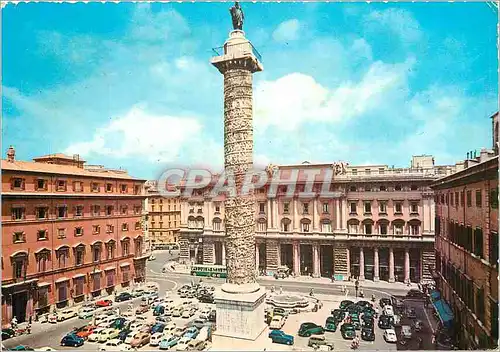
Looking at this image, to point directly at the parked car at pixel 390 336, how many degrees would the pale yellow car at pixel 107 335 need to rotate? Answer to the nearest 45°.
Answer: approximately 135° to its left

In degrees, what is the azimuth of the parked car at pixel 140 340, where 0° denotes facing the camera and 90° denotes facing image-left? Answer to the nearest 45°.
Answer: approximately 45°

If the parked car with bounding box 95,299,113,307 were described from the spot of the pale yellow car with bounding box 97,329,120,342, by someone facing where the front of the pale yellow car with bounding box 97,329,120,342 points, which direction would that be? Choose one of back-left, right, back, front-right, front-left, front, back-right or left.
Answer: back-right

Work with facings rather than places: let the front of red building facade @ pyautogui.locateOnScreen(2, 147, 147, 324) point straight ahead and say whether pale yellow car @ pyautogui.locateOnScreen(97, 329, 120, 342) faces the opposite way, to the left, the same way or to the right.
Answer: to the right

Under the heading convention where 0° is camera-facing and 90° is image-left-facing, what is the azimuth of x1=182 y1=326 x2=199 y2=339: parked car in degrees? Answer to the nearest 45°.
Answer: approximately 45°

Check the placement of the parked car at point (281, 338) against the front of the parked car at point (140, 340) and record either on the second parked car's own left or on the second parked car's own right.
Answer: on the second parked car's own left

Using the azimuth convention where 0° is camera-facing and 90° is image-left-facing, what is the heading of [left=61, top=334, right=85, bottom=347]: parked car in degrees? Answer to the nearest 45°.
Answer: approximately 90°

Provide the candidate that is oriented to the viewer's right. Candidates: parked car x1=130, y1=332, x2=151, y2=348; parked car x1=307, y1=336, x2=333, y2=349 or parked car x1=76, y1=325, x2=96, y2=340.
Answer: parked car x1=307, y1=336, x2=333, y2=349

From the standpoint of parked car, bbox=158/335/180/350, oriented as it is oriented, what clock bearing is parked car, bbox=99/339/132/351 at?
parked car, bbox=99/339/132/351 is roughly at 2 o'clock from parked car, bbox=158/335/180/350.

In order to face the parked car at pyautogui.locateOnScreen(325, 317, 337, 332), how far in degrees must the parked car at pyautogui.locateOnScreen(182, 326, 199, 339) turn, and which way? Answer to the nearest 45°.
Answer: approximately 135° to its left

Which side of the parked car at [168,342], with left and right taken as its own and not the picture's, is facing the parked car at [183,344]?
left

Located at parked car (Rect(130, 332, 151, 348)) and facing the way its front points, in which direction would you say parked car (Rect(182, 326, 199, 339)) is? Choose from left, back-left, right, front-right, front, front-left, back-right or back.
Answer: back-left

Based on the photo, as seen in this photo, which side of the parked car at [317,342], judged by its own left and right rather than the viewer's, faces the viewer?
right

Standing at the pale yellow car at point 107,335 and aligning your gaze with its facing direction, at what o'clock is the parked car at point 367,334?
The parked car is roughly at 8 o'clock from the pale yellow car.
